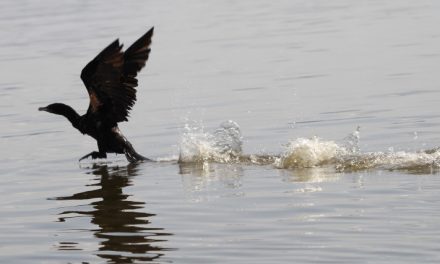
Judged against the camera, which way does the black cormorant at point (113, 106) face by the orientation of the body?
to the viewer's left

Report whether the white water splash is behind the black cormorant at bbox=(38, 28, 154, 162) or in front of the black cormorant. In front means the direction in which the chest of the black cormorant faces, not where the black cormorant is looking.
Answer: behind
